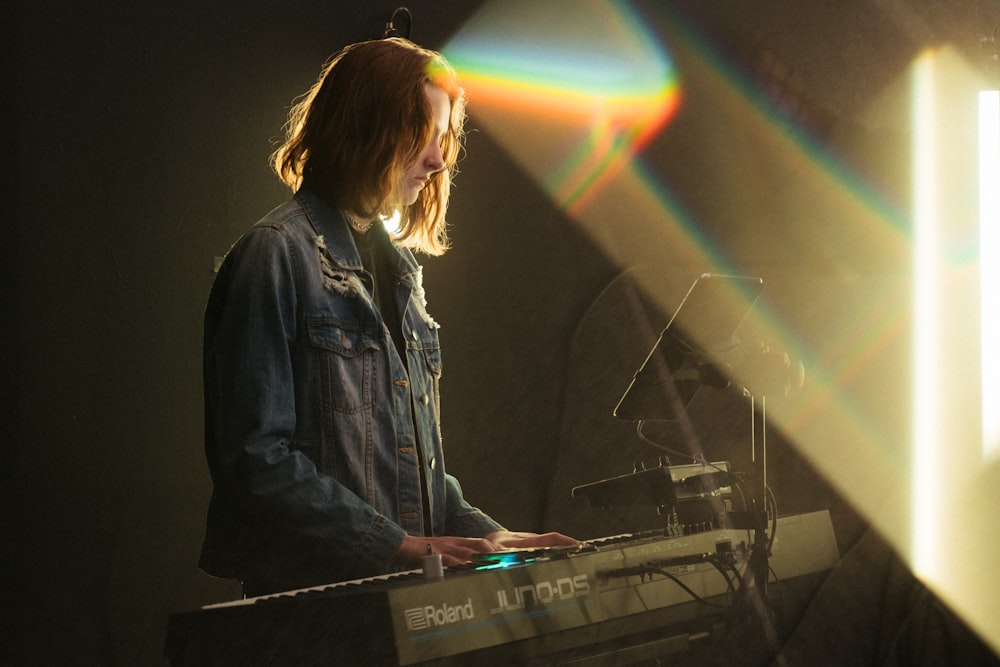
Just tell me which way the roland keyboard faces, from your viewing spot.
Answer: facing away from the viewer and to the left of the viewer

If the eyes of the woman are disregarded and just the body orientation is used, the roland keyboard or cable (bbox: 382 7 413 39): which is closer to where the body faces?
the roland keyboard

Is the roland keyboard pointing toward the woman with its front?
yes

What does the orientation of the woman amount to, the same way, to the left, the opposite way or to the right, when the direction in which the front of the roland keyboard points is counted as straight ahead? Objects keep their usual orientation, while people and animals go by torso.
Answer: the opposite way

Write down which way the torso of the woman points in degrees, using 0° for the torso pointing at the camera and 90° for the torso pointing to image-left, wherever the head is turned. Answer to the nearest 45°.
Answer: approximately 315°
